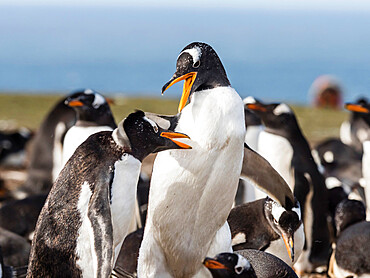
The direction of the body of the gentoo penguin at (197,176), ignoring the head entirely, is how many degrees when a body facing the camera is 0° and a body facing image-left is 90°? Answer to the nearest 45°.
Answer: approximately 45°

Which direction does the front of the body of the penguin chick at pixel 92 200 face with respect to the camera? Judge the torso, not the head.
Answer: to the viewer's right

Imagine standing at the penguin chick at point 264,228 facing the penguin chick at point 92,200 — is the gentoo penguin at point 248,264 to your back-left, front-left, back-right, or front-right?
front-left

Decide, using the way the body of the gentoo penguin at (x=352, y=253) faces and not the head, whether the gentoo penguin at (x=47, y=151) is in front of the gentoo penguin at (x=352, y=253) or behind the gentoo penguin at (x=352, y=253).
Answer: in front

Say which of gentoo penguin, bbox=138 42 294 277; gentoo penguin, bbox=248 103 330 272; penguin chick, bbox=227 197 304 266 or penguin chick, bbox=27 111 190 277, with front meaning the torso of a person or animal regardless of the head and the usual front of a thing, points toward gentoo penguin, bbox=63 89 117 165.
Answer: gentoo penguin, bbox=248 103 330 272

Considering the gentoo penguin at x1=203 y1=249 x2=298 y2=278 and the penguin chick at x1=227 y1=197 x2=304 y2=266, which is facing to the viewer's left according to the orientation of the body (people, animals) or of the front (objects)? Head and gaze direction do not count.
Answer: the gentoo penguin

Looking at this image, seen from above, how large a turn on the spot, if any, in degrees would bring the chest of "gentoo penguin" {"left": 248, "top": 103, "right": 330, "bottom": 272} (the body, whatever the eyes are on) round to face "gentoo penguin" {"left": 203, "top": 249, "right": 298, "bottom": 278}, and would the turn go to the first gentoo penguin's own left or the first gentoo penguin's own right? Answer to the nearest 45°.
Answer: approximately 90° to the first gentoo penguin's own left

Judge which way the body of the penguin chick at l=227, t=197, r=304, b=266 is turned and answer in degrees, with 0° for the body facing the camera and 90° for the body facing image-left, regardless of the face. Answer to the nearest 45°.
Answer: approximately 315°

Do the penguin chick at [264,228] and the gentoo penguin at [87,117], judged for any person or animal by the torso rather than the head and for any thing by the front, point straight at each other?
no

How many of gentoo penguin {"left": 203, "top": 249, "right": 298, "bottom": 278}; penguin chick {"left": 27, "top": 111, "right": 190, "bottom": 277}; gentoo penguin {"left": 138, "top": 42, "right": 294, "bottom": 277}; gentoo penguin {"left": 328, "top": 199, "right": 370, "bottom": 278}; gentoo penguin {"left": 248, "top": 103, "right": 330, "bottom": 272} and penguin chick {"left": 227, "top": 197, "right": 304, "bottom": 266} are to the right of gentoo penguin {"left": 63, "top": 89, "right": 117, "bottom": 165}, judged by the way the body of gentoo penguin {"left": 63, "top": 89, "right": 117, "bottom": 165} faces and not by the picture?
0

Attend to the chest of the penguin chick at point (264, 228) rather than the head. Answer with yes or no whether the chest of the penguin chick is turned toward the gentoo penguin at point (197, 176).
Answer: no

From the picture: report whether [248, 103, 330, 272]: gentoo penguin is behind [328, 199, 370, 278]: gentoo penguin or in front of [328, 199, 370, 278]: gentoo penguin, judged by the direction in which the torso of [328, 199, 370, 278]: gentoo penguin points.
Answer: in front

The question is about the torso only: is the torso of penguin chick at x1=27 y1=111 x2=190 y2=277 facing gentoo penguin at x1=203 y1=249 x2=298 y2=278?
yes
